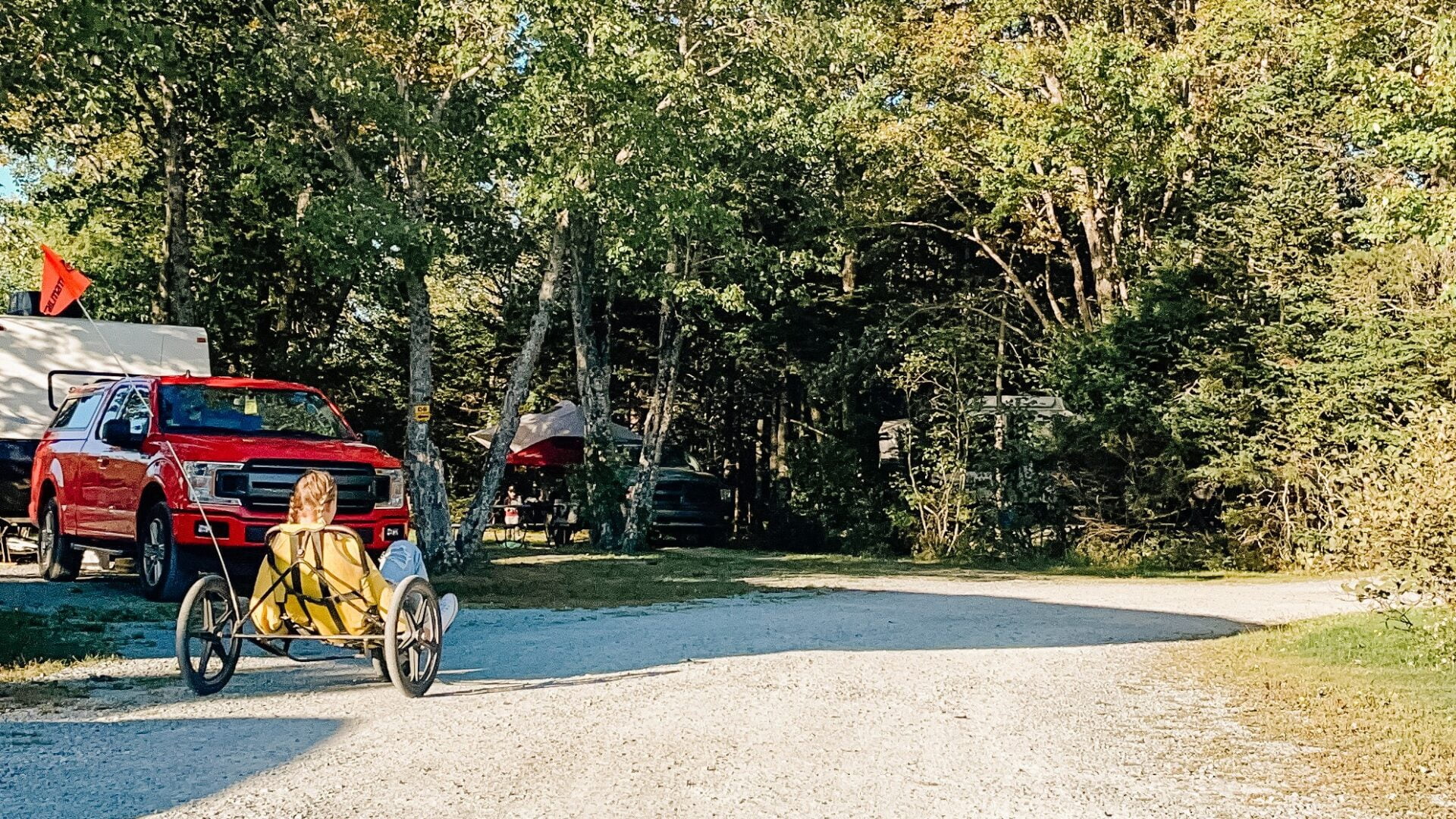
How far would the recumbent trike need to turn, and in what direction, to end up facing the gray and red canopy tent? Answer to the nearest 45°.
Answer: approximately 45° to its left

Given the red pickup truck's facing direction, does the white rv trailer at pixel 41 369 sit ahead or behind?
behind

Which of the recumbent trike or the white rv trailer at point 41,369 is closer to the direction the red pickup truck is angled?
the recumbent trike

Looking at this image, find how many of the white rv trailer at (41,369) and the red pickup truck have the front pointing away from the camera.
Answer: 0

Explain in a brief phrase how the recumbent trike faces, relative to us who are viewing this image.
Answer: facing away from the viewer and to the right of the viewer

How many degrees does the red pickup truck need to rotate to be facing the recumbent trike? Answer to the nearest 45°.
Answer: approximately 45° to its right

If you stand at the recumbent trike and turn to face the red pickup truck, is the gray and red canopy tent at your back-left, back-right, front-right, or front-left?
front-right

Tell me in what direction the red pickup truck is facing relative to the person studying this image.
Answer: facing the viewer and to the right of the viewer

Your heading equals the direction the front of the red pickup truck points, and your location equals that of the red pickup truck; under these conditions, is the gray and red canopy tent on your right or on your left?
on your left
